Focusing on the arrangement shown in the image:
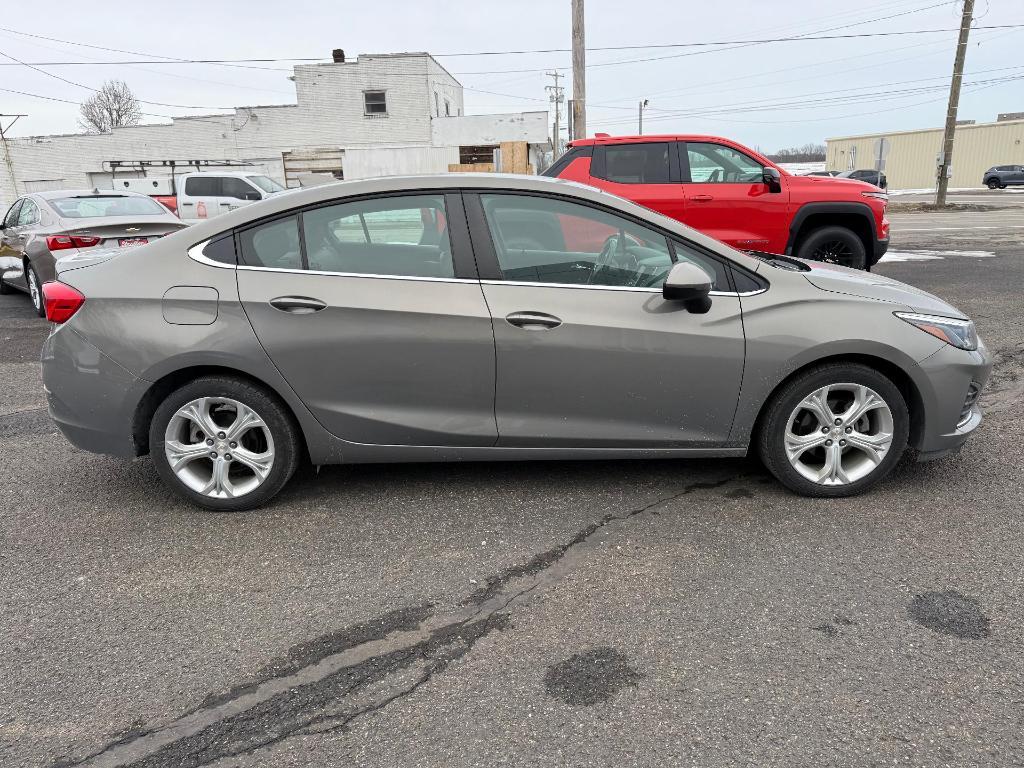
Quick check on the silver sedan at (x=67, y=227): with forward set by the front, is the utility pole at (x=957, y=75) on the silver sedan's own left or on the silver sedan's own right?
on the silver sedan's own right

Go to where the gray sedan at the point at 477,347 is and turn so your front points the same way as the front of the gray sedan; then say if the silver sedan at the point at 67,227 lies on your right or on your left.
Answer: on your left

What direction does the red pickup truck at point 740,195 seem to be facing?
to the viewer's right

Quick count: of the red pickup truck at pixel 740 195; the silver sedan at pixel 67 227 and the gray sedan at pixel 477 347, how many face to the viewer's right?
2

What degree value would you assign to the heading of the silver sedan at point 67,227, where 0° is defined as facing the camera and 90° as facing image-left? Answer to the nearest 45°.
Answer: approximately 135°

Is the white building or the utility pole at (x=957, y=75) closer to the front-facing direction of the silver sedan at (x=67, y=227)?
the white building

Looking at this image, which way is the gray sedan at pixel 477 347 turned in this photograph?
to the viewer's right

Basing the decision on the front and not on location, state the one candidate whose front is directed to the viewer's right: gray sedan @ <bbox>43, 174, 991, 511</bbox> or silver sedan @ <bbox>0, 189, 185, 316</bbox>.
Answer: the gray sedan

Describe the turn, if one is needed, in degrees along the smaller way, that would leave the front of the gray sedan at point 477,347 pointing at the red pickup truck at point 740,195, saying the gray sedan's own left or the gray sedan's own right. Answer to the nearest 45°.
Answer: approximately 45° to the gray sedan's own left

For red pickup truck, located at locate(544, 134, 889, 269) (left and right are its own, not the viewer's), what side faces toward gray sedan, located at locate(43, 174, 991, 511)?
right

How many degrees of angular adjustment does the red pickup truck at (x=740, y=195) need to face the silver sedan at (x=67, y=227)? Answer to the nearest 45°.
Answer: approximately 180°

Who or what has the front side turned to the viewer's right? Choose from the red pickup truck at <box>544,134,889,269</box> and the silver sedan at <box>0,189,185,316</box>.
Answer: the red pickup truck

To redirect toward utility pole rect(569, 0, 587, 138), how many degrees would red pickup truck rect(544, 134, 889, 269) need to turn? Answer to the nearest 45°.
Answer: approximately 90° to its left

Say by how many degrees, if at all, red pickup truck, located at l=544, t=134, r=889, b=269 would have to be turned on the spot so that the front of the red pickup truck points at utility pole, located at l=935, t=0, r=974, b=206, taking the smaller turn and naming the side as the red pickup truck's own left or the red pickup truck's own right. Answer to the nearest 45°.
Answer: approximately 90° to the red pickup truck's own left

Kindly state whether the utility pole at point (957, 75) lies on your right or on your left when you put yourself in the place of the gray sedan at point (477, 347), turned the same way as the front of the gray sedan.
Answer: on your left

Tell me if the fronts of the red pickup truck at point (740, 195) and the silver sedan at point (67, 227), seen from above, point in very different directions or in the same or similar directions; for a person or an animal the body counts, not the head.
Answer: very different directions
